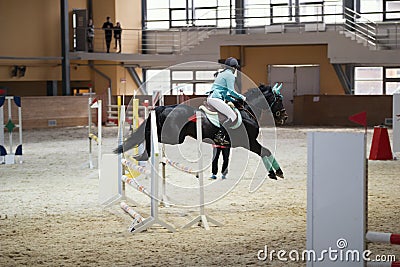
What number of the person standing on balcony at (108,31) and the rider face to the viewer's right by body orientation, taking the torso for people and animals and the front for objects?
1

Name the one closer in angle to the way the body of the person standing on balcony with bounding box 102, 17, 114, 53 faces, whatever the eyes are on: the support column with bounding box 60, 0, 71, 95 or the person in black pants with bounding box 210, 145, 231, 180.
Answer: the person in black pants

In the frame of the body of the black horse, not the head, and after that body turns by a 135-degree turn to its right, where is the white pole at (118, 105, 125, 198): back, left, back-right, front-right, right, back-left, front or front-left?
front

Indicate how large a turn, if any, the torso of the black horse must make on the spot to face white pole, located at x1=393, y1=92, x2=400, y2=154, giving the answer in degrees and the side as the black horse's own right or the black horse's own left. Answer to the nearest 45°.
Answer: approximately 45° to the black horse's own left

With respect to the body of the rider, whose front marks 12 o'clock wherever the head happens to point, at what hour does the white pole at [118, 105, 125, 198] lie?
The white pole is roughly at 5 o'clock from the rider.

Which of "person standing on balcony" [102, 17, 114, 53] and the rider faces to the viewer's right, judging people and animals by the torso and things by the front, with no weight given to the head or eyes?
the rider

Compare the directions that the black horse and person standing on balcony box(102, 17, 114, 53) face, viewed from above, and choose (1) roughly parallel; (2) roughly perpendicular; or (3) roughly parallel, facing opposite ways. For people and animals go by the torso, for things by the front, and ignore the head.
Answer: roughly perpendicular

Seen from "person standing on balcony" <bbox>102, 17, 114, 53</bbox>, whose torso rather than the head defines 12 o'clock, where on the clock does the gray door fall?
The gray door is roughly at 9 o'clock from the person standing on balcony.

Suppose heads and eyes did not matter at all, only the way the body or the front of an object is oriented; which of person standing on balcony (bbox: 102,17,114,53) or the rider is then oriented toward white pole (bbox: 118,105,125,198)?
the person standing on balcony

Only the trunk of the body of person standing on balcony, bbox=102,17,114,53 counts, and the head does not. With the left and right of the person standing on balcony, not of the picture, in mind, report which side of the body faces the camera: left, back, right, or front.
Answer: front

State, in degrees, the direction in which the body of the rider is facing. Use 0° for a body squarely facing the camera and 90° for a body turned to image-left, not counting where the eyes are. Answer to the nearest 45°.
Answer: approximately 270°

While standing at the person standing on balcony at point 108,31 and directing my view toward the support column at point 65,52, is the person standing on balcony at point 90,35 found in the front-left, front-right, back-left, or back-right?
front-right

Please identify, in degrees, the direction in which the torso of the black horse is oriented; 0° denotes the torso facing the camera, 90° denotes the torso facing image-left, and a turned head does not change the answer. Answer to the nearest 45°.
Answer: approximately 270°

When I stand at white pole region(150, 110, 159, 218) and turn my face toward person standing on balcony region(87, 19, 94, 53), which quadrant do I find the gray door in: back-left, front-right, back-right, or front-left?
front-right

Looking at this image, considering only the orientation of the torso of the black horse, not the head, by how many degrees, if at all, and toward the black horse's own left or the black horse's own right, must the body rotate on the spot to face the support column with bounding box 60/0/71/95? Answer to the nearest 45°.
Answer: approximately 90° to the black horse's own left
